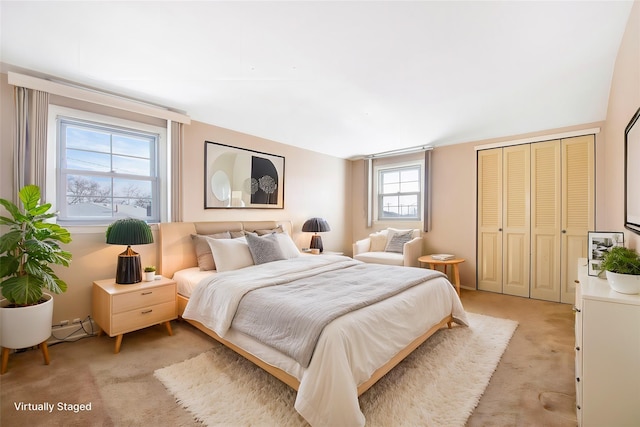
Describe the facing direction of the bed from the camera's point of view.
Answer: facing the viewer and to the right of the viewer

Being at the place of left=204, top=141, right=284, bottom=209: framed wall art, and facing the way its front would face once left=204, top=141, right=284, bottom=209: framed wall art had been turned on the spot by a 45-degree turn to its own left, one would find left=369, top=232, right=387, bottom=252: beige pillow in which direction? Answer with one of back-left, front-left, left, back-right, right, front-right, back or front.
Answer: front

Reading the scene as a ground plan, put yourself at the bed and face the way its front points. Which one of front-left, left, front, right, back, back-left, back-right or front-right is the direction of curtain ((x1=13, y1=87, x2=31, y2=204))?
back-right

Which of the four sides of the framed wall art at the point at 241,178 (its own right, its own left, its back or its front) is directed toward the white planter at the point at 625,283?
front

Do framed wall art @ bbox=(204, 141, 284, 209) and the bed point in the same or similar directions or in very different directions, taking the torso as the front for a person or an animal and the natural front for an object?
same or similar directions

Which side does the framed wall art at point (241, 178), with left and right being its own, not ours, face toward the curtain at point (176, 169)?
right

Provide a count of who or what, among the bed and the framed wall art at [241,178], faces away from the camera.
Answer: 0

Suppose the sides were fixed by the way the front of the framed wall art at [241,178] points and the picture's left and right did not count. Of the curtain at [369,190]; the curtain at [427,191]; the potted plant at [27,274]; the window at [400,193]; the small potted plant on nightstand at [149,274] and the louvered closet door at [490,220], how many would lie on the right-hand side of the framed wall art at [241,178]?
2

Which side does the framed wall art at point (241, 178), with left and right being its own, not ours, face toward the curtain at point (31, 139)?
right

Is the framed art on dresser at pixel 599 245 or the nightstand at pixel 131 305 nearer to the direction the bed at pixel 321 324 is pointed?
the framed art on dresser

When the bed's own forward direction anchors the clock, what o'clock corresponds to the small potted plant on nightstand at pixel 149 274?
The small potted plant on nightstand is roughly at 5 o'clock from the bed.

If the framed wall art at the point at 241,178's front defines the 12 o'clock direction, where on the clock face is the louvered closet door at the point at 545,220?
The louvered closet door is roughly at 11 o'clock from the framed wall art.

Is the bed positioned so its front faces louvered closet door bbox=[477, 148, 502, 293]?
no

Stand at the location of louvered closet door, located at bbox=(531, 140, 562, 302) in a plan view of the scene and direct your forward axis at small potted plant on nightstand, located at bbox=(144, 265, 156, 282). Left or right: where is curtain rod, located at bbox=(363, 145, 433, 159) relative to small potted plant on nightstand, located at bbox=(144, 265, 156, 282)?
right

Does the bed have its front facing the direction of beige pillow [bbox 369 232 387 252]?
no

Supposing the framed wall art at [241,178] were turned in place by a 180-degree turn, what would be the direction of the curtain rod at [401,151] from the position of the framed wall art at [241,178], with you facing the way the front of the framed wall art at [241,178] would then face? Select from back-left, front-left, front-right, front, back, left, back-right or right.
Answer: back-right
